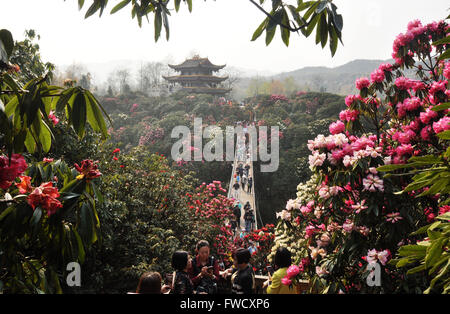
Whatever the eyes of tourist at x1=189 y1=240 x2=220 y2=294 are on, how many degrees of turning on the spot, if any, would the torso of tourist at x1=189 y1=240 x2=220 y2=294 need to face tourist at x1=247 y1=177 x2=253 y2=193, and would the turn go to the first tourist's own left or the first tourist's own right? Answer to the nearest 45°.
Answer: approximately 180°

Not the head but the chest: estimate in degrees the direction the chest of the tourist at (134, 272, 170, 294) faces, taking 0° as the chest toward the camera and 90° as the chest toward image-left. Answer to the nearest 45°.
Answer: approximately 180°

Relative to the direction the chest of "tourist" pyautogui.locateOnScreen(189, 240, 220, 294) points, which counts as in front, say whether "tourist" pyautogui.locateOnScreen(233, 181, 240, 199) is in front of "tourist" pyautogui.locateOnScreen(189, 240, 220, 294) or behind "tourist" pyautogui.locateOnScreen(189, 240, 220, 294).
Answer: behind

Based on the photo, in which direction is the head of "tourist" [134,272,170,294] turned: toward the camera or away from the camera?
away from the camera

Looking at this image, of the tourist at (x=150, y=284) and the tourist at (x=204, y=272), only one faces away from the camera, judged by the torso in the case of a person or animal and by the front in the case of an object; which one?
the tourist at (x=150, y=284)

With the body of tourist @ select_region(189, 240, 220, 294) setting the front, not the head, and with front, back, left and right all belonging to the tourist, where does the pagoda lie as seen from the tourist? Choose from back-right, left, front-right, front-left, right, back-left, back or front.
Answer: back

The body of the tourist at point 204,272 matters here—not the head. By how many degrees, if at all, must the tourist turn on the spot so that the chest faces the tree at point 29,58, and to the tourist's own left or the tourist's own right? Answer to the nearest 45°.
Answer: approximately 135° to the tourist's own right

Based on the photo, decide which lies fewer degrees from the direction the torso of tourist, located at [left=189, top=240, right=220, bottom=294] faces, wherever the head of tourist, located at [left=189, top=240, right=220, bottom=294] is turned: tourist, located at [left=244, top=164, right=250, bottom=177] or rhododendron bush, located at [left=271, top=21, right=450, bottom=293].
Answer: the rhododendron bush

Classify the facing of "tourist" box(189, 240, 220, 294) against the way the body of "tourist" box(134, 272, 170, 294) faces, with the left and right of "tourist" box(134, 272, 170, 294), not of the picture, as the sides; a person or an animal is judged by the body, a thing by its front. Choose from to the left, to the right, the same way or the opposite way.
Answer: the opposite way

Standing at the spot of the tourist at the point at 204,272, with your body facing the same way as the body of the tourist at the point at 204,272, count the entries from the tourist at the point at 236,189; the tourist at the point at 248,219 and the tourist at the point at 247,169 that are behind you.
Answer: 3

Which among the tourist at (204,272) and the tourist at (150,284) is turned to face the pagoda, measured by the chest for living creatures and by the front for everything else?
the tourist at (150,284)

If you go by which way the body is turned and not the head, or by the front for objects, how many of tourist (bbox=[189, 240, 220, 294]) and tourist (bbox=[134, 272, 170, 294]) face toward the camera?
1
